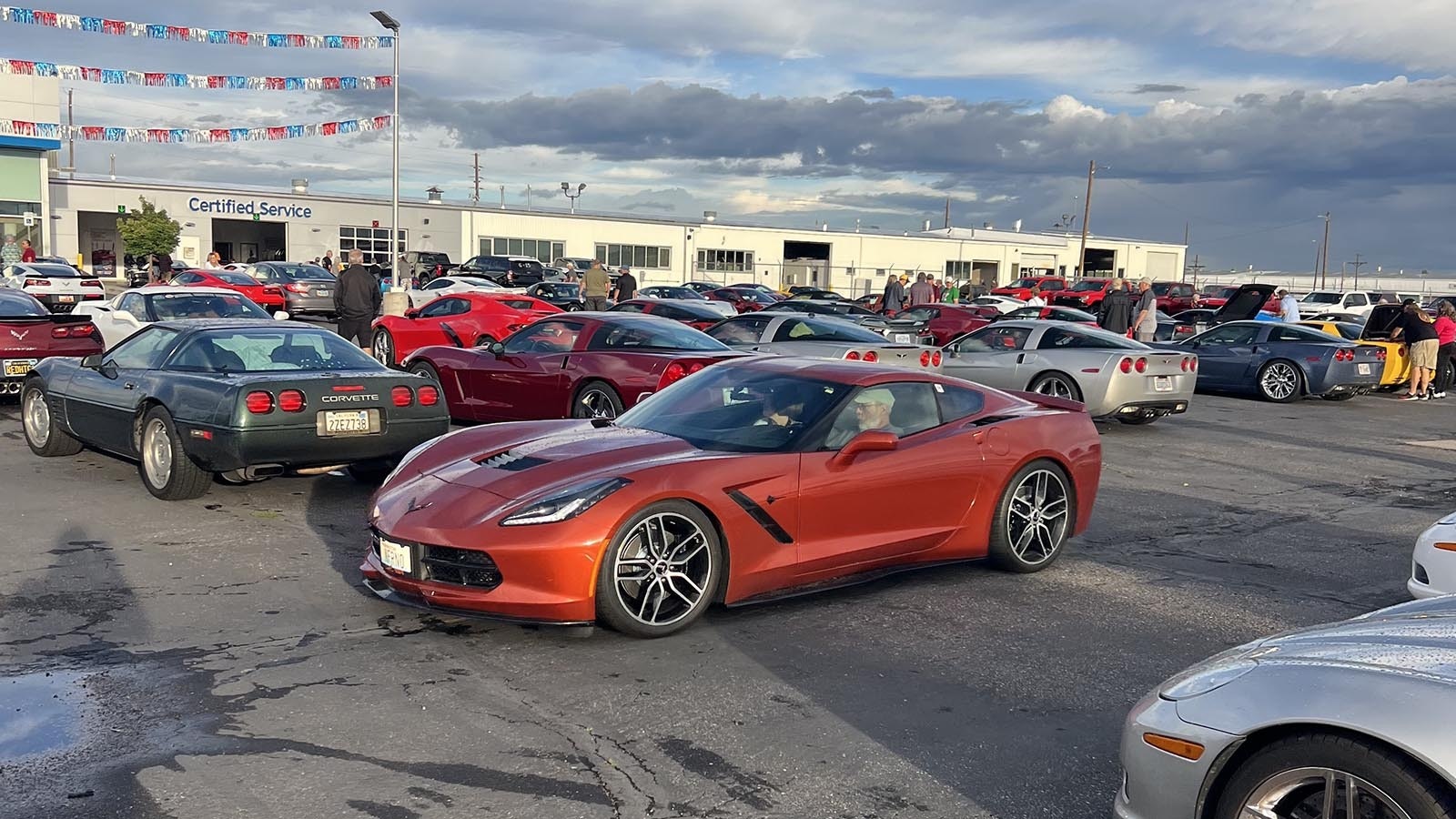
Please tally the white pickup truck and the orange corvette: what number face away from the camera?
0

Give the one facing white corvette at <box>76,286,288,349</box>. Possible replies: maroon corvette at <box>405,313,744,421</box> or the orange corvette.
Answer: the maroon corvette

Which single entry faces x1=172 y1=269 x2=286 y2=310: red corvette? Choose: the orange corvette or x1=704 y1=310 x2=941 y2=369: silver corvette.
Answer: the silver corvette

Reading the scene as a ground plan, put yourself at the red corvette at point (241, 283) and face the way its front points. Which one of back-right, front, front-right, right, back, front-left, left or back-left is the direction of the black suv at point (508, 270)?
right

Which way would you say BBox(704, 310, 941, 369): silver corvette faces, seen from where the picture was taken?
facing away from the viewer and to the left of the viewer

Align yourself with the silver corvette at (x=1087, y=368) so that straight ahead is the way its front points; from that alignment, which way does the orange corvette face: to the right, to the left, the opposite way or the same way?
to the left

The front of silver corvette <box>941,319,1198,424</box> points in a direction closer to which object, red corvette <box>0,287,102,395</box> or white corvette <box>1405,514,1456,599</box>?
the red corvette

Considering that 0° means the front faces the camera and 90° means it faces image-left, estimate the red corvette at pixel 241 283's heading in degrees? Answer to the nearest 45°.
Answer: approximately 135°

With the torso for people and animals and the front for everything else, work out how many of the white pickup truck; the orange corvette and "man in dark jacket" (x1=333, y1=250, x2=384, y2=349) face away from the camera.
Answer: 1

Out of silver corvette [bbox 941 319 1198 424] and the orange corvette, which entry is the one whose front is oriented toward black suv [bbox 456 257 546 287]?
the silver corvette

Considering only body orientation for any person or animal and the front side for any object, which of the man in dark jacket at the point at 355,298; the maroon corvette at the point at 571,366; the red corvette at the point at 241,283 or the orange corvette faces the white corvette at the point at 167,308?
the maroon corvette

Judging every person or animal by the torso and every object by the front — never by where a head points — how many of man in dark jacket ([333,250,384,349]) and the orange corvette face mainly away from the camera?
1

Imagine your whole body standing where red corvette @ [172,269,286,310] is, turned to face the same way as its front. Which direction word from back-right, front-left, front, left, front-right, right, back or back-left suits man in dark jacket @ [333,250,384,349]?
back-left

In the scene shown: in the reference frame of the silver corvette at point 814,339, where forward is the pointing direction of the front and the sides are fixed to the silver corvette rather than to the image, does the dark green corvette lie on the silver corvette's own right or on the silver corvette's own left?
on the silver corvette's own left
